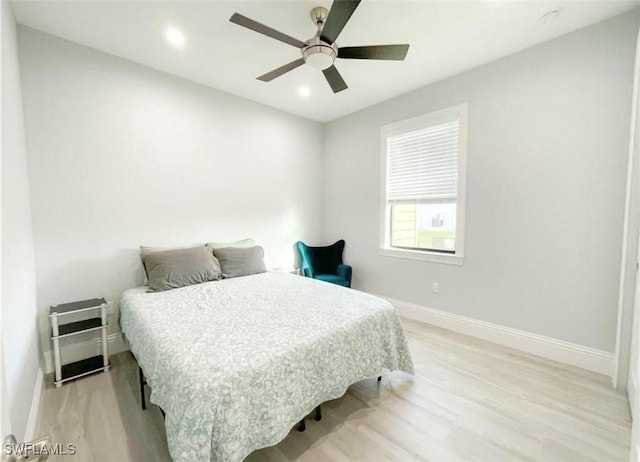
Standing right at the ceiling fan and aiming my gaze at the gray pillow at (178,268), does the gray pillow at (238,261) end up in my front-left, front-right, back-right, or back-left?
front-right

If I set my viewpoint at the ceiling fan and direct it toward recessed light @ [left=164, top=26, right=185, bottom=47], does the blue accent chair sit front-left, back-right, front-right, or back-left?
front-right

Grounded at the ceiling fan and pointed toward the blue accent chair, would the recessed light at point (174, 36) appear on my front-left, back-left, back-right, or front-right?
front-left

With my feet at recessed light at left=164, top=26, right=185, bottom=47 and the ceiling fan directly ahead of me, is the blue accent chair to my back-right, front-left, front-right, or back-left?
front-left

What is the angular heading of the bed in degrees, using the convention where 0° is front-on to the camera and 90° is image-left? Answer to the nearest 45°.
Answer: approximately 315°
